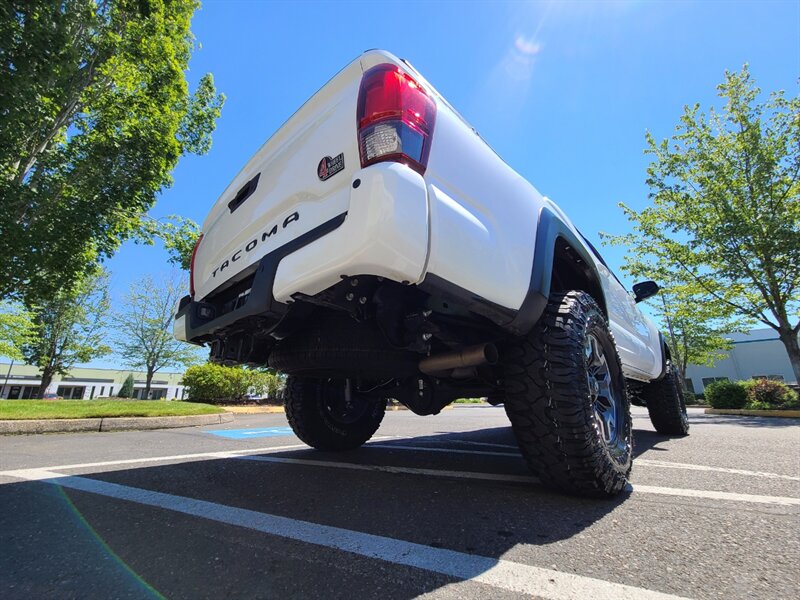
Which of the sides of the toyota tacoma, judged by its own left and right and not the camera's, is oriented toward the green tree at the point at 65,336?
left

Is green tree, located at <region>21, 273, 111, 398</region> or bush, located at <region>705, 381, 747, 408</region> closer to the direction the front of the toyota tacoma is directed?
the bush

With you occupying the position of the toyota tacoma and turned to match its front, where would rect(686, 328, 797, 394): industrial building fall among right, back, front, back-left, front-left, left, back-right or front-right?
front

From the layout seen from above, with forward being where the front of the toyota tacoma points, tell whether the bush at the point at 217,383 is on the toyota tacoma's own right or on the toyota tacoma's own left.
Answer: on the toyota tacoma's own left

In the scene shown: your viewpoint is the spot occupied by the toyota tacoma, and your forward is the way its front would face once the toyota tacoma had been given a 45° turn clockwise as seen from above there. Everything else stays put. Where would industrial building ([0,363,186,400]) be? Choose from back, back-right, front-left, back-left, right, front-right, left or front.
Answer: back-left

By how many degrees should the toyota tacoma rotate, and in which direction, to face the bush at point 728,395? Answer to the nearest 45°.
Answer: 0° — it already faces it

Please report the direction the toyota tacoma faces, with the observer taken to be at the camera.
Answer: facing away from the viewer and to the right of the viewer

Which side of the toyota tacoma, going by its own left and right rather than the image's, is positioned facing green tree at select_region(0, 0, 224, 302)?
left

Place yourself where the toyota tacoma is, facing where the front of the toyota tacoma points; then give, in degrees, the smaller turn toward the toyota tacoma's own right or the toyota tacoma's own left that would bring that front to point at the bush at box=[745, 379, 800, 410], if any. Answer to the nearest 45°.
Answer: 0° — it already faces it

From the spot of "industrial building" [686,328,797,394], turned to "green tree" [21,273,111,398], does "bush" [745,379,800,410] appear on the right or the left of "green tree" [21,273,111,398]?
left
